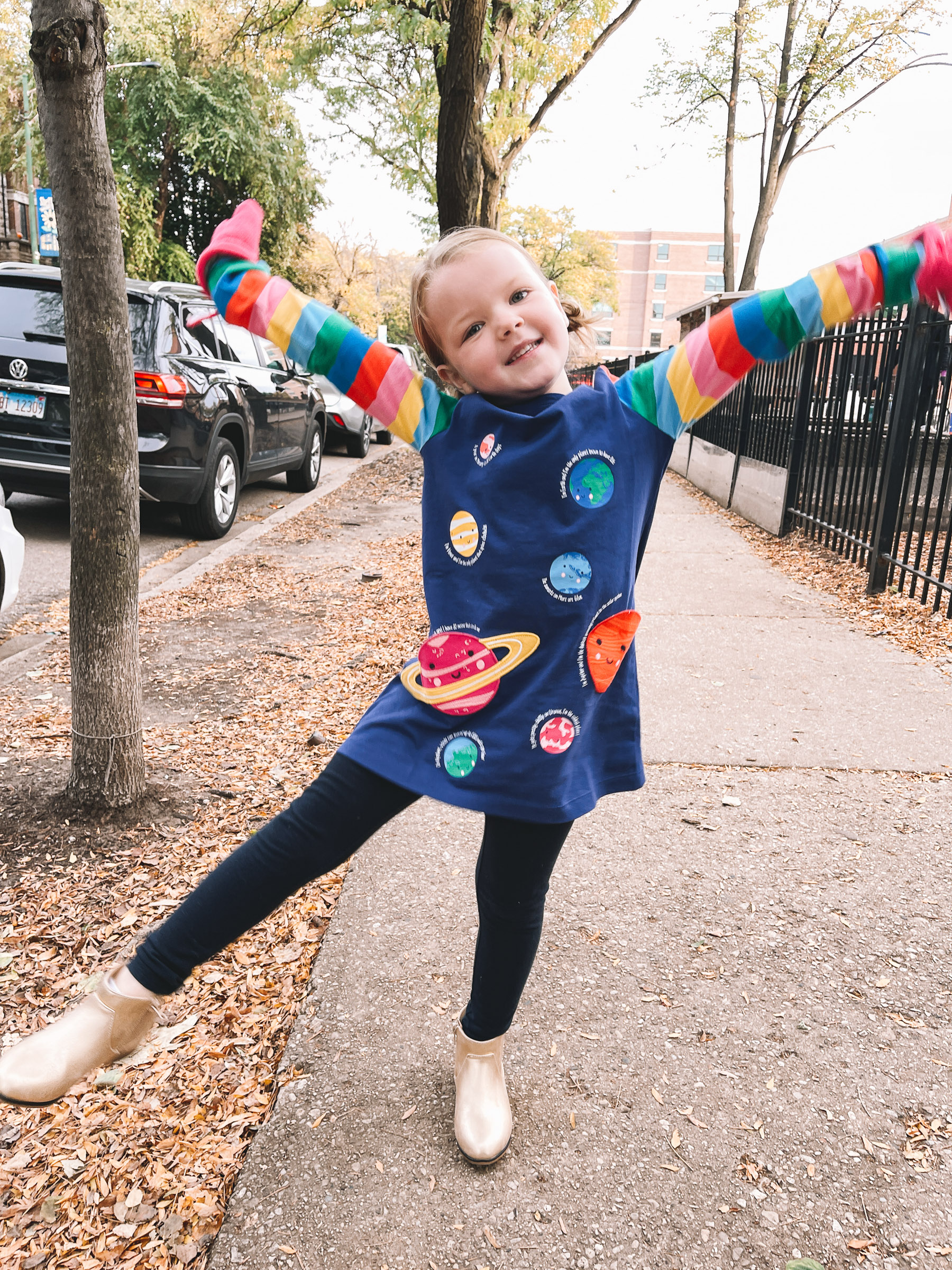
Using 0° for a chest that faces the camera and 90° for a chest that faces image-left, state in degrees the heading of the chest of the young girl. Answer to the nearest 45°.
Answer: approximately 0°

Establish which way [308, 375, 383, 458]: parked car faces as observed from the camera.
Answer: facing away from the viewer and to the right of the viewer

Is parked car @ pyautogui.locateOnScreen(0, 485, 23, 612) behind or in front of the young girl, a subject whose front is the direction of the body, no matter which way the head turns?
behind

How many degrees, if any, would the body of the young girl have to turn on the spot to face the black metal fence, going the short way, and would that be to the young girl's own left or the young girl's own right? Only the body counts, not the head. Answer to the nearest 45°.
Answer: approximately 135° to the young girl's own left

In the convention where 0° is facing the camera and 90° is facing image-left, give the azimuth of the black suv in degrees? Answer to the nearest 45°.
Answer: approximately 225°

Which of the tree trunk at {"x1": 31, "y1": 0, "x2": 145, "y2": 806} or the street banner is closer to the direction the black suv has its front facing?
the street banner

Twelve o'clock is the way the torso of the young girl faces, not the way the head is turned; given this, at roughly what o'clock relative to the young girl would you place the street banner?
The street banner is roughly at 5 o'clock from the young girl.

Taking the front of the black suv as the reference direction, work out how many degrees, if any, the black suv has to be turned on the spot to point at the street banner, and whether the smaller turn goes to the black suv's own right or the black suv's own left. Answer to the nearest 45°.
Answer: approximately 45° to the black suv's own left
